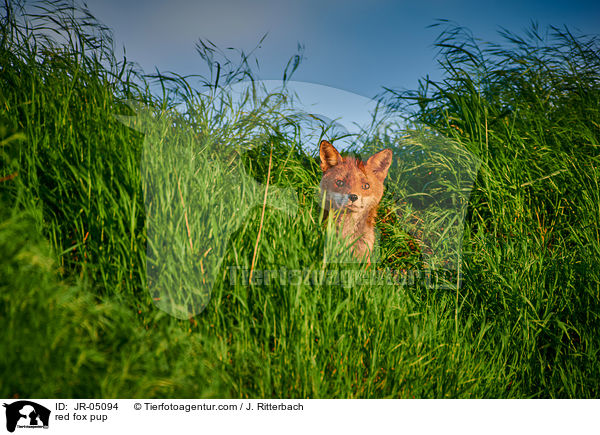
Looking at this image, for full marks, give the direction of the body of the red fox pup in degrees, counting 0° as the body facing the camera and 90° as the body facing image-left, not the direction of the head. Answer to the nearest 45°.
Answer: approximately 0°
